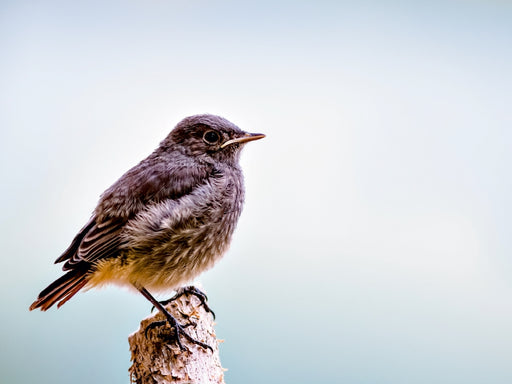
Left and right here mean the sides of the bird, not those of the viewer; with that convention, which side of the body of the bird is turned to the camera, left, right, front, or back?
right
